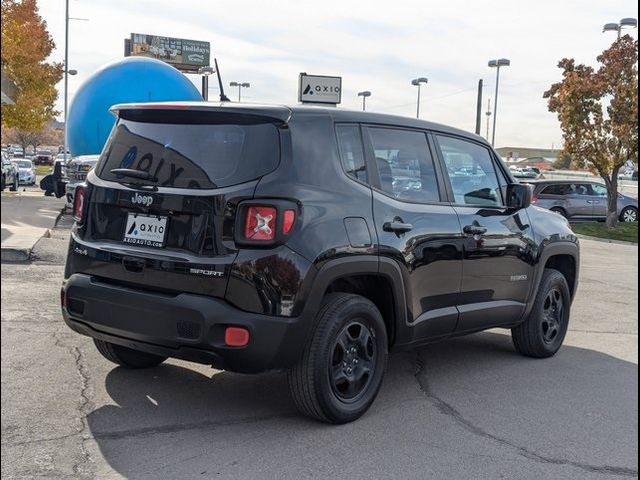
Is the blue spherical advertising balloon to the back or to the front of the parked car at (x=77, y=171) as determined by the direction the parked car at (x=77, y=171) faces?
to the back

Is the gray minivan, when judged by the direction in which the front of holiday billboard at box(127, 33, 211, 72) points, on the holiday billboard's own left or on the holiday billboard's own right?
on the holiday billboard's own left

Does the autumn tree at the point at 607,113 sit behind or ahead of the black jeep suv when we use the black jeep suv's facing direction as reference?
ahead

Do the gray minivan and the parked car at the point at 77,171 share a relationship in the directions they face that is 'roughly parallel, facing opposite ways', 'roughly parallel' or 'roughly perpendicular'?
roughly perpendicular

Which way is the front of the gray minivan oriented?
to the viewer's right

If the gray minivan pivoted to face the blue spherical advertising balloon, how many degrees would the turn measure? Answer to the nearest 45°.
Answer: approximately 135° to its right

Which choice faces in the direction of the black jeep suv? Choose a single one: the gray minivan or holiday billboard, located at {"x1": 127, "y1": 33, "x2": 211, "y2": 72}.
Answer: the holiday billboard

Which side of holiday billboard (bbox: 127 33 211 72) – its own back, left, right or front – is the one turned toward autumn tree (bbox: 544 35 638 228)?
front

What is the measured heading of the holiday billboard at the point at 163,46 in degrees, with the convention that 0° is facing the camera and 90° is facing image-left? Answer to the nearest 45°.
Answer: approximately 0°

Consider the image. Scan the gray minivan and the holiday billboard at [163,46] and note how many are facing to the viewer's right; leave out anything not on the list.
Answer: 1

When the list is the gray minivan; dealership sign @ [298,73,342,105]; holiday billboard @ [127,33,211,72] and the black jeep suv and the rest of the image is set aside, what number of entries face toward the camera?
2

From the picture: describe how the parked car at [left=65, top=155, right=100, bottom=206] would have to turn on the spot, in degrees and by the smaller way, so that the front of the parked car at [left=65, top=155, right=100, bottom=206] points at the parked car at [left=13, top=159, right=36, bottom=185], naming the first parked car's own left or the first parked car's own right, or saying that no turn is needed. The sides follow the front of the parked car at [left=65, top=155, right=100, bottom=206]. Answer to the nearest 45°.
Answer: approximately 135° to the first parked car's own right

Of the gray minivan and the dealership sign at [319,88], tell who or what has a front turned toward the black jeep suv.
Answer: the dealership sign

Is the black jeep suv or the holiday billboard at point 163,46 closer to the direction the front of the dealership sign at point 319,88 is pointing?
the black jeep suv
